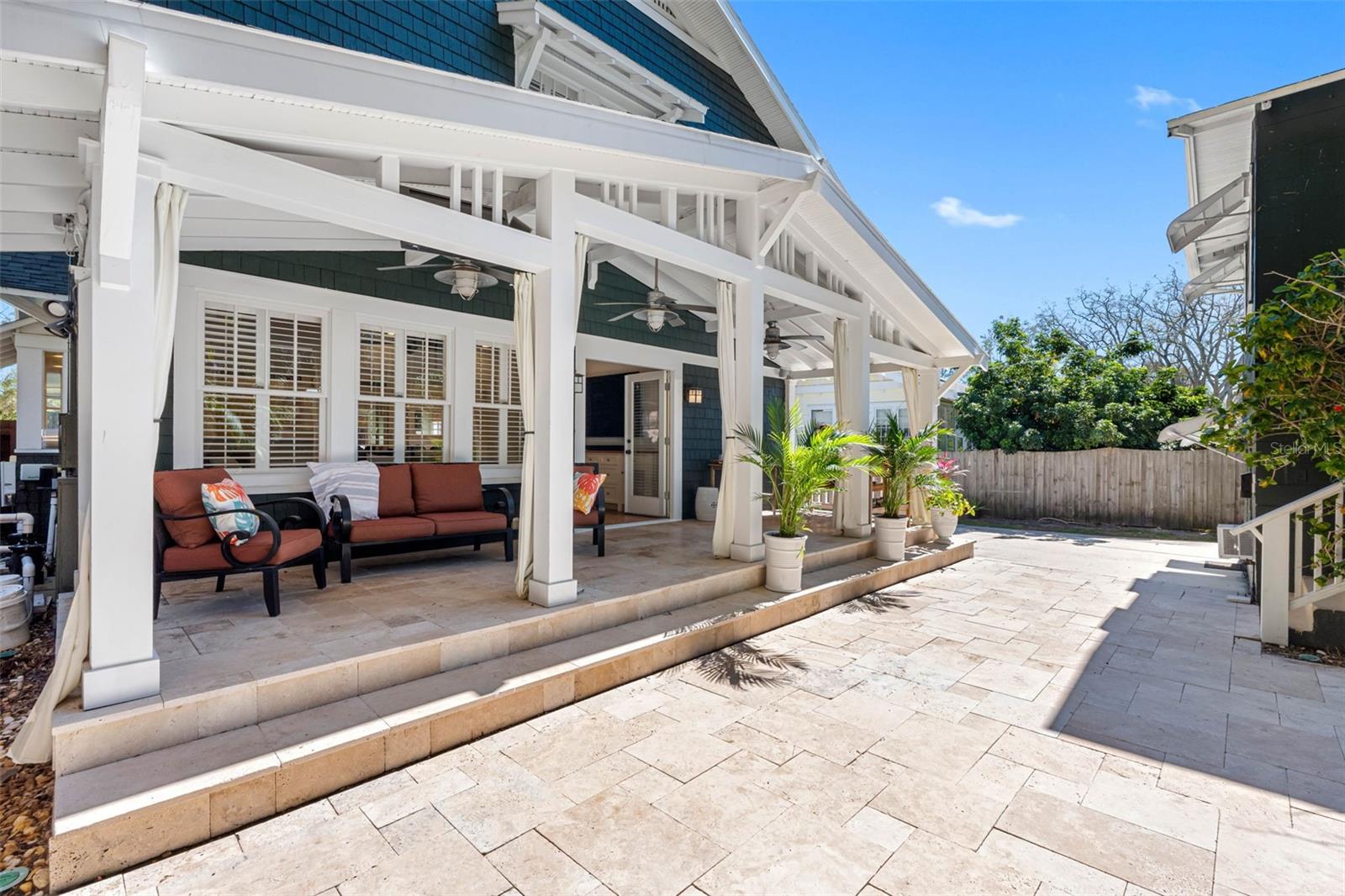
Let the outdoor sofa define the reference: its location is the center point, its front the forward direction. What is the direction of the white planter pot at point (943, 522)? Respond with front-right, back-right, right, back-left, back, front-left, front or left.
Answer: front-left

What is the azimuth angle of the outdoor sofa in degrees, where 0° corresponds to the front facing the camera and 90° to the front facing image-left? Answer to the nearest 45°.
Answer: approximately 315°

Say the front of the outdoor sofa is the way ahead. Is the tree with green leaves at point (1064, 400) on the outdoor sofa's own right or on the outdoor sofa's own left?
on the outdoor sofa's own left

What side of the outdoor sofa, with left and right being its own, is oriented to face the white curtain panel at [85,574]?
right

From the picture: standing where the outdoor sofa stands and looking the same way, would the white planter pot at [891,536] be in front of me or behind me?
in front

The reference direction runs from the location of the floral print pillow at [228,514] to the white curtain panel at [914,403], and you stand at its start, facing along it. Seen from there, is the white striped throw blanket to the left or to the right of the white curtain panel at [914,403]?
left

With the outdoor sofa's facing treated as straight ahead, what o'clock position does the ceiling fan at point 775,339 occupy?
The ceiling fan is roughly at 10 o'clock from the outdoor sofa.

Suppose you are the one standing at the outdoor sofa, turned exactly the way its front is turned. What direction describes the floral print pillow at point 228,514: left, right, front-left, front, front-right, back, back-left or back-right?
right

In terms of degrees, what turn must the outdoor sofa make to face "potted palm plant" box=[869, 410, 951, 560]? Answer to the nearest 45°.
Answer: approximately 45° to its left

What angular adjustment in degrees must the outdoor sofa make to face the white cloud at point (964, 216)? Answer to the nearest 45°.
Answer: approximately 90° to its left

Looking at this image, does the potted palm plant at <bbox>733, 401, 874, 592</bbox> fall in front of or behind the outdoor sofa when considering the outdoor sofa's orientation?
in front
